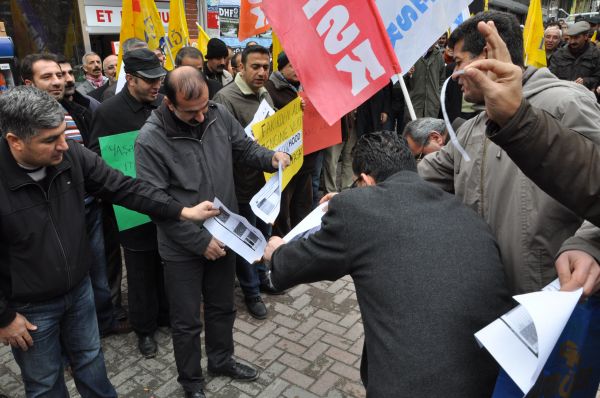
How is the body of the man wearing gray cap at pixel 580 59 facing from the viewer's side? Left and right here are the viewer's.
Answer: facing the viewer and to the left of the viewer

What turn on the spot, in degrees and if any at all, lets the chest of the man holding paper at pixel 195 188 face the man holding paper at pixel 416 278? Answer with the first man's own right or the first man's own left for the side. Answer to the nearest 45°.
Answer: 0° — they already face them

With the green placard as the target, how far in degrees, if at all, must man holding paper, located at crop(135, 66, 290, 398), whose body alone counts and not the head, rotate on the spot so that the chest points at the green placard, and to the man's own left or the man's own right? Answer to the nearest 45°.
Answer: approximately 180°

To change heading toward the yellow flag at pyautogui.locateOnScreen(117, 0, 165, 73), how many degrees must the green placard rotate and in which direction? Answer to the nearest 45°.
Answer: approximately 180°

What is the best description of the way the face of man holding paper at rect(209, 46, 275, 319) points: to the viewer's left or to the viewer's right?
to the viewer's right

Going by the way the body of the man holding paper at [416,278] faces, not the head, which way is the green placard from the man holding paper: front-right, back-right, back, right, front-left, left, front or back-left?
front

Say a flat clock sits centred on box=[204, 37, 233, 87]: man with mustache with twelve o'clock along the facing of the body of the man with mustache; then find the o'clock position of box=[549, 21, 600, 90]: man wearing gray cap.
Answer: The man wearing gray cap is roughly at 10 o'clock from the man with mustache.

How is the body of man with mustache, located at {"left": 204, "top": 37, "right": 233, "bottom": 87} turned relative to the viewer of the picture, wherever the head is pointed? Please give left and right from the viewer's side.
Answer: facing the viewer and to the right of the viewer

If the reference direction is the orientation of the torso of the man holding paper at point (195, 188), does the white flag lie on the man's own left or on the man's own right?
on the man's own left

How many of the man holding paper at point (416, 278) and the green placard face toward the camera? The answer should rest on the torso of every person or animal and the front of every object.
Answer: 1

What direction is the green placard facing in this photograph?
toward the camera

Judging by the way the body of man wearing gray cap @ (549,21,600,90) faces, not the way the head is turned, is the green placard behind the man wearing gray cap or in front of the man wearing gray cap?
in front

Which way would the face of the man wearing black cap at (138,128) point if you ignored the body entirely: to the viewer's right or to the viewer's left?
to the viewer's right
